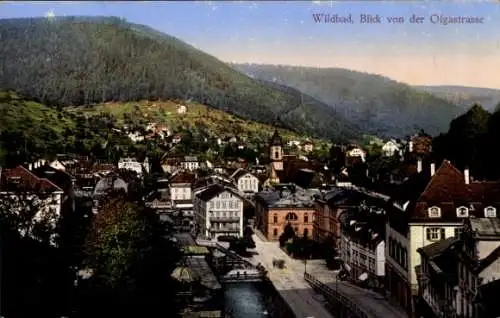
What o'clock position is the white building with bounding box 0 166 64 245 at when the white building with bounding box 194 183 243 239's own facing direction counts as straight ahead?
the white building with bounding box 0 166 64 245 is roughly at 2 o'clock from the white building with bounding box 194 183 243 239.

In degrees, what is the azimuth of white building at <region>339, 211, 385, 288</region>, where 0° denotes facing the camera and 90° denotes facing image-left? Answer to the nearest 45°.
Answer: approximately 45°

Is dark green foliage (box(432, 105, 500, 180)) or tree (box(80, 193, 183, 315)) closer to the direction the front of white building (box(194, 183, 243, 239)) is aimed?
the tree

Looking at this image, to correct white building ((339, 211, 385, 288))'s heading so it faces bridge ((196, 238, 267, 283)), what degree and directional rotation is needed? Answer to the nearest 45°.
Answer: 0° — it already faces it

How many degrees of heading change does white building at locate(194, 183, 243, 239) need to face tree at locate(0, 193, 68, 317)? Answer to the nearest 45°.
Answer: approximately 45° to its right

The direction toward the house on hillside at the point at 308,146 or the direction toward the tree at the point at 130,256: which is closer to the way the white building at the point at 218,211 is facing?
the tree
